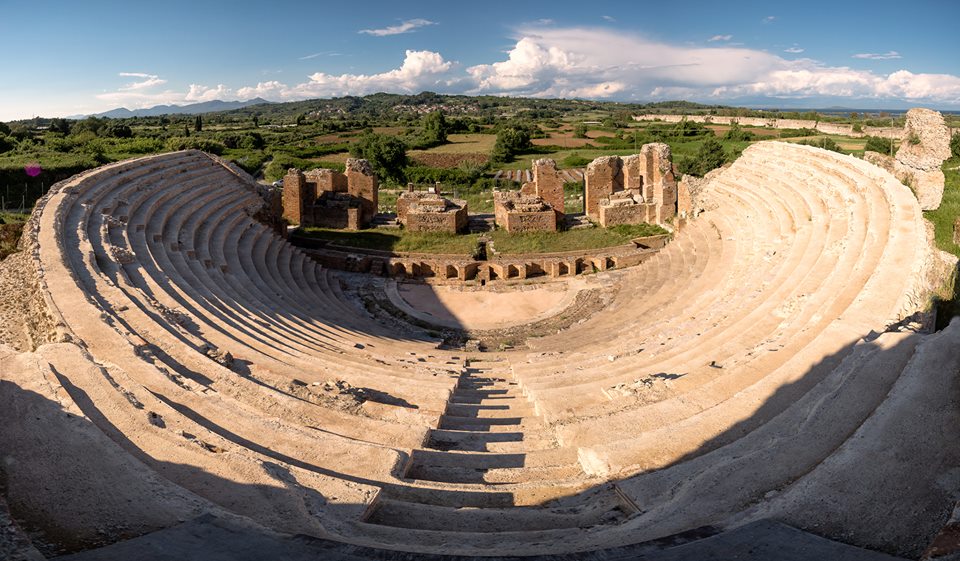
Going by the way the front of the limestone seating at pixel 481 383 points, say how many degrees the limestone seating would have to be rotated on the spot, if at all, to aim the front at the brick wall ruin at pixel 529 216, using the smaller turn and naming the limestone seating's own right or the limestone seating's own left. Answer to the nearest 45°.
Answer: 0° — it already faces it

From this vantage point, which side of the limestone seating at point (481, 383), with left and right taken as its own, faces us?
back

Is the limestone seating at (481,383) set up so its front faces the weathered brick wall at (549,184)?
yes

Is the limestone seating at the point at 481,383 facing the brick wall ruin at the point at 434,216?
yes

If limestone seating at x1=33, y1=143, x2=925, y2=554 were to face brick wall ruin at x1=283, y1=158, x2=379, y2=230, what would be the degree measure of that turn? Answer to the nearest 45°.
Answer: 0° — it already faces it

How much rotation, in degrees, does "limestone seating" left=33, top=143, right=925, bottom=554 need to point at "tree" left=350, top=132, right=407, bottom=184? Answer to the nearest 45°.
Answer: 0° — it already faces it

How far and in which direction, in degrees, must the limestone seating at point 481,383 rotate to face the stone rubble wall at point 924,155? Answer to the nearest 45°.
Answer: approximately 45° to its right

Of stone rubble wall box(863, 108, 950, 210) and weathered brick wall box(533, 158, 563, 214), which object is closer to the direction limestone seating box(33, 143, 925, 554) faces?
the weathered brick wall
